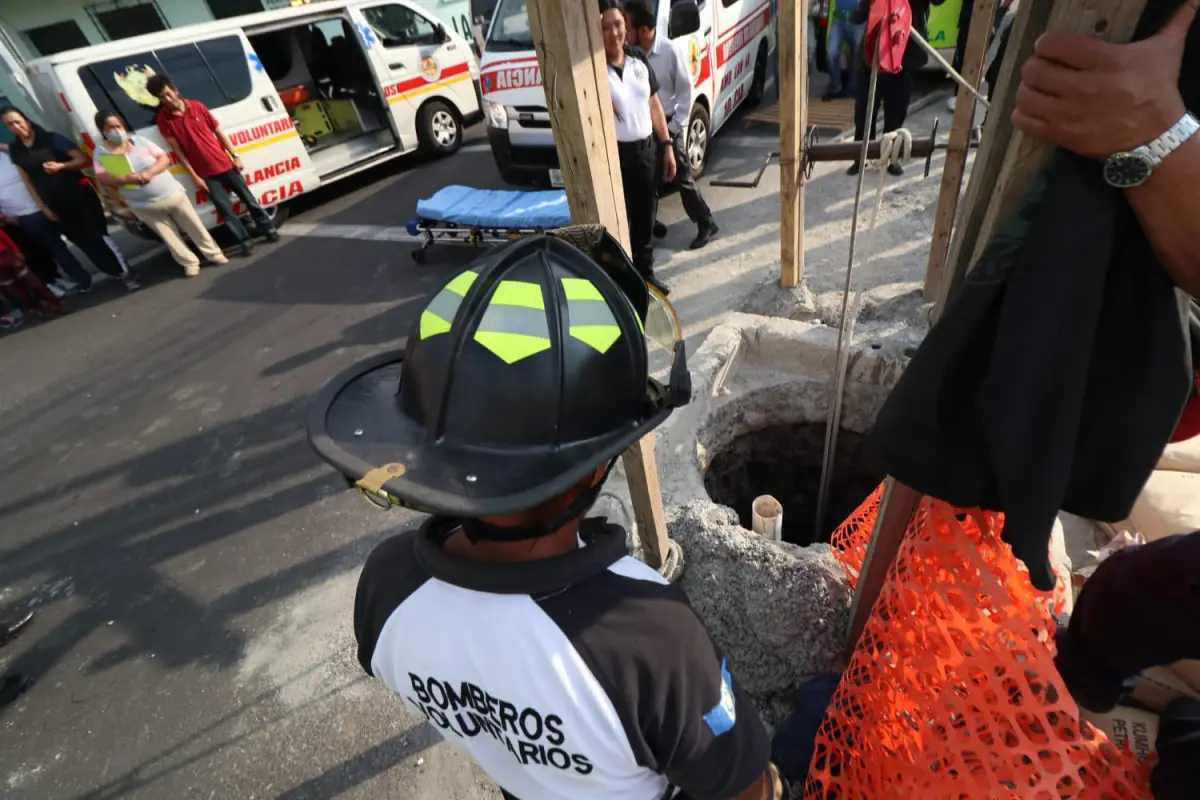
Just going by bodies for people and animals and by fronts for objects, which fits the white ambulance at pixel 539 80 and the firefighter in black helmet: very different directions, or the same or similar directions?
very different directions

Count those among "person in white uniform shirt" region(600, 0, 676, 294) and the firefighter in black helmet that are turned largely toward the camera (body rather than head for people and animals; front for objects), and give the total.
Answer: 1

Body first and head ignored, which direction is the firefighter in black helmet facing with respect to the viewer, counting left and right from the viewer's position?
facing away from the viewer and to the right of the viewer

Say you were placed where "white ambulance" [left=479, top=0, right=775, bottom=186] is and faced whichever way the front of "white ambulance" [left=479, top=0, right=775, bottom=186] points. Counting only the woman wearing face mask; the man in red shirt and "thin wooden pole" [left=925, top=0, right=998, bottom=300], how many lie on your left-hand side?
1

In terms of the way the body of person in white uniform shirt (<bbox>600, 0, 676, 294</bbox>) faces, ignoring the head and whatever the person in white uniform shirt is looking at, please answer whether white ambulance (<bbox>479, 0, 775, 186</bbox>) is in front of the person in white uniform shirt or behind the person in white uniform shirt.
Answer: behind

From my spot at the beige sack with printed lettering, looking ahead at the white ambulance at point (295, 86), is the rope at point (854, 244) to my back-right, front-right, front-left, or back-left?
front-right

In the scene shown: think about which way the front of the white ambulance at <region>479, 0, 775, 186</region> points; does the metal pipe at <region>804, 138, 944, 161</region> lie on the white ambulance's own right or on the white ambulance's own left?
on the white ambulance's own left

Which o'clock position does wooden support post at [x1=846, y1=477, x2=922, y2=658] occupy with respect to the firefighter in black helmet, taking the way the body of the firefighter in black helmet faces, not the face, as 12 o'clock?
The wooden support post is roughly at 1 o'clock from the firefighter in black helmet.

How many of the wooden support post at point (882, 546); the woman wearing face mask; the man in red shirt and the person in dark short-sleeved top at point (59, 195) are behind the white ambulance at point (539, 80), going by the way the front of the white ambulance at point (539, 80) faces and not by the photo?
0

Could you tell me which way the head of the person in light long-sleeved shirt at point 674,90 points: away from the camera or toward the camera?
toward the camera

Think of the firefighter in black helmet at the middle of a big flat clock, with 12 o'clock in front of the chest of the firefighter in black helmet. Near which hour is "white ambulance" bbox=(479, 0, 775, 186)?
The white ambulance is roughly at 11 o'clock from the firefighter in black helmet.

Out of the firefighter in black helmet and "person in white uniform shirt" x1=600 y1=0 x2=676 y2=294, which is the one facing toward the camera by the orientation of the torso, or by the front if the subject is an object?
the person in white uniform shirt

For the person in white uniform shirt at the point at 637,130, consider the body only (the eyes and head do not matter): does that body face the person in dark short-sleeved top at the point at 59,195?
no

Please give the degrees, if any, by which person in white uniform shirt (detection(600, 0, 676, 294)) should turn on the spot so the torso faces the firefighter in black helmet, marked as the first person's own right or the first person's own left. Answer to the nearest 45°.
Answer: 0° — they already face them

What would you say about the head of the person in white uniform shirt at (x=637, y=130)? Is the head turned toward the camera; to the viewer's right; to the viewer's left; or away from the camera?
toward the camera

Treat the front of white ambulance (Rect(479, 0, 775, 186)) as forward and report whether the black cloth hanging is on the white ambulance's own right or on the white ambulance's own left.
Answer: on the white ambulance's own left

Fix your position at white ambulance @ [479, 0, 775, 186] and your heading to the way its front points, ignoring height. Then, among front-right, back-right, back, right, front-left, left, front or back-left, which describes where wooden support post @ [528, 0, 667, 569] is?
front-left

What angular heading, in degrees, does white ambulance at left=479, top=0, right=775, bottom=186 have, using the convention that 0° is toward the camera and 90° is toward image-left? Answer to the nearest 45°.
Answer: approximately 45°

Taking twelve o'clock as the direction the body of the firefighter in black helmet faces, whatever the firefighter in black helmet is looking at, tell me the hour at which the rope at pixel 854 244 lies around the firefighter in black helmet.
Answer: The rope is roughly at 12 o'clock from the firefighter in black helmet.

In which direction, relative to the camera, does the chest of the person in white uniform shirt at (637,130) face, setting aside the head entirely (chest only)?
toward the camera
